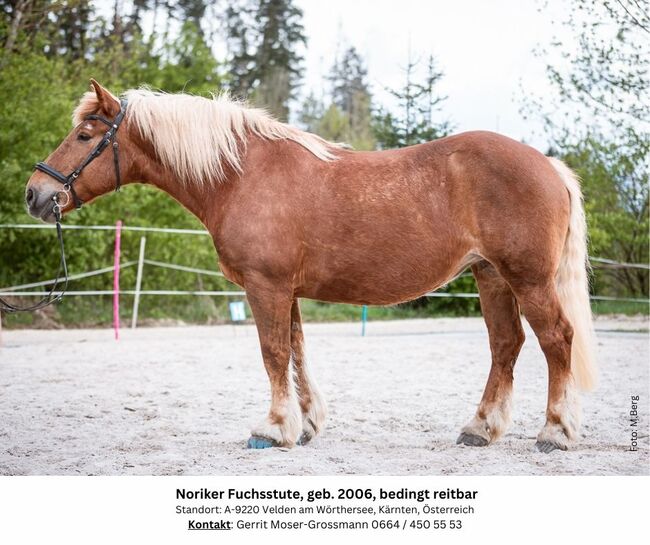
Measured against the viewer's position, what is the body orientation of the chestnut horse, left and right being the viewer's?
facing to the left of the viewer
